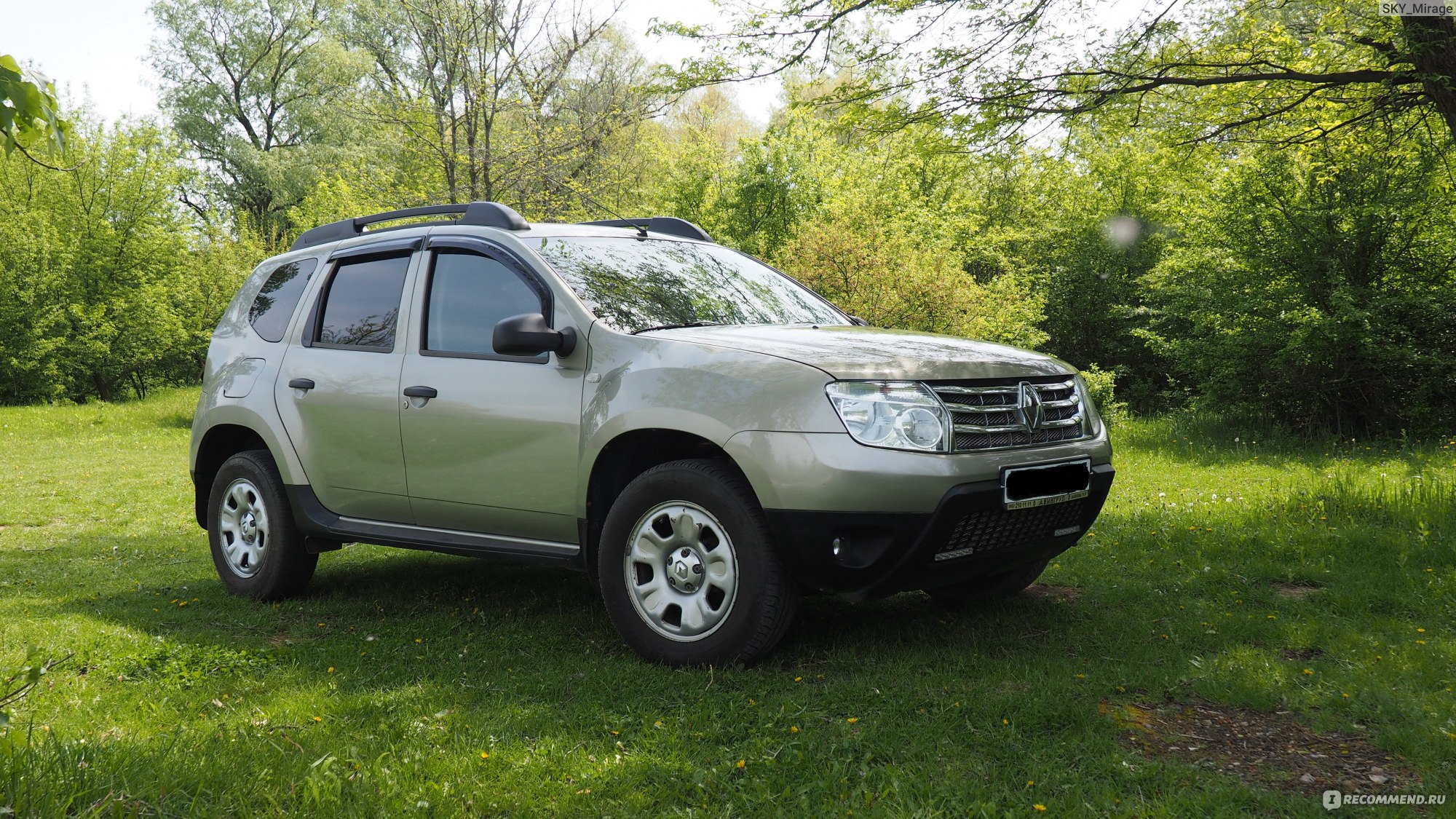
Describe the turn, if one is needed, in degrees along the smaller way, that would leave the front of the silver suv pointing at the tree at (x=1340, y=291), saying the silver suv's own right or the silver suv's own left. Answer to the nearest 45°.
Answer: approximately 90° to the silver suv's own left

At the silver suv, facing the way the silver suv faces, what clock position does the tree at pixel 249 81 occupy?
The tree is roughly at 7 o'clock from the silver suv.

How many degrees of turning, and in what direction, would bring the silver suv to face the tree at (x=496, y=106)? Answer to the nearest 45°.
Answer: approximately 135° to its left

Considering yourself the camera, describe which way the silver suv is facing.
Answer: facing the viewer and to the right of the viewer

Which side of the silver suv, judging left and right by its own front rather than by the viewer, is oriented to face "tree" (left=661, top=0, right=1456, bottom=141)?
left
